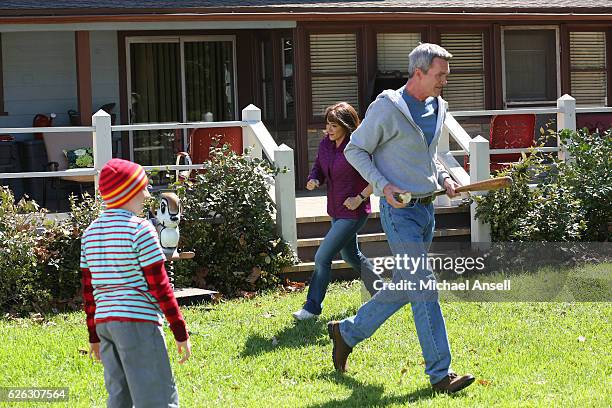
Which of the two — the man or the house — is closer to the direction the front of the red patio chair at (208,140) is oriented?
the man

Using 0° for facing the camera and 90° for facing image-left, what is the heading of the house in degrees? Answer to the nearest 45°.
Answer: approximately 0°

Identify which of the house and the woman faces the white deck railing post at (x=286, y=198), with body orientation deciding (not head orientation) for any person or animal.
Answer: the house

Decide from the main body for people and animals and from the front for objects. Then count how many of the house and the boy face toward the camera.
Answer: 1

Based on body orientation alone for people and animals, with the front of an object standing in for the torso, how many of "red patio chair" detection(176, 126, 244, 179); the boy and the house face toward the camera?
2

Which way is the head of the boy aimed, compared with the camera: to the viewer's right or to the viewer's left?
to the viewer's right

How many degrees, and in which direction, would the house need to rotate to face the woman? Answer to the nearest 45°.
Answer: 0° — it already faces them

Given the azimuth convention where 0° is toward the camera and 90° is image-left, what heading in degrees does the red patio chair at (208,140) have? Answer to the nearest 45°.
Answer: approximately 0°

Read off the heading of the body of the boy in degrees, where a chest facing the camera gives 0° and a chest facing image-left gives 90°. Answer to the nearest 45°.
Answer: approximately 225°

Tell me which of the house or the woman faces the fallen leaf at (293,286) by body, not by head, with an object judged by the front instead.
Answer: the house

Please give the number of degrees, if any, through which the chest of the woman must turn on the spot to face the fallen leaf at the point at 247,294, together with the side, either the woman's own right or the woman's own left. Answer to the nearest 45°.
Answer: approximately 90° to the woman's own right
